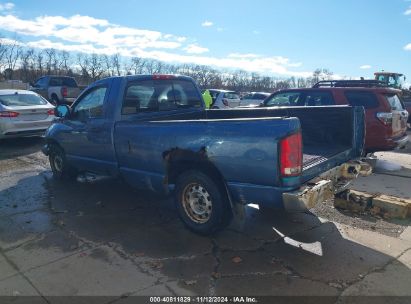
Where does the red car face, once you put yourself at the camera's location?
facing away from the viewer and to the left of the viewer

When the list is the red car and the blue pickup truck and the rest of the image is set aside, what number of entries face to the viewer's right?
0

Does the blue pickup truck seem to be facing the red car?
no

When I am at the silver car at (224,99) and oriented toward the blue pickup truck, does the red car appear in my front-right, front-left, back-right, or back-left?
front-left

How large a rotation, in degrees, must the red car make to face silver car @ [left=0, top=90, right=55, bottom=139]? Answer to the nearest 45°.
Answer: approximately 45° to its left

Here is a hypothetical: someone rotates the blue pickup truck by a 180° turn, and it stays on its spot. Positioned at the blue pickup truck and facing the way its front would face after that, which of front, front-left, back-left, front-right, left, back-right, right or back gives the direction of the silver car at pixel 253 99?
back-left

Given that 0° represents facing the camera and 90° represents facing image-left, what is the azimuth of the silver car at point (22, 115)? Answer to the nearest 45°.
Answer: approximately 135°

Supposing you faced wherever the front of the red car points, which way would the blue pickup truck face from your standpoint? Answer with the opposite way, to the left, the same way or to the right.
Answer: the same way

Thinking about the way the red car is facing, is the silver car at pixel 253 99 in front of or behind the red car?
in front

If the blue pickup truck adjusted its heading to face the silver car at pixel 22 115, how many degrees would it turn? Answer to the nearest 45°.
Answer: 0° — it already faces it

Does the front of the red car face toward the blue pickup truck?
no

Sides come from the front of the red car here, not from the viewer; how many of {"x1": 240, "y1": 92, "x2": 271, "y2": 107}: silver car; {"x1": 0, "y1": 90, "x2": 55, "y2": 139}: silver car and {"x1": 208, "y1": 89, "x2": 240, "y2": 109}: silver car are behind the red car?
0

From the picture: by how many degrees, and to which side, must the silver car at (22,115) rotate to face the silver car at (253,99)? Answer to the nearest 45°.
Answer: approximately 90° to its right

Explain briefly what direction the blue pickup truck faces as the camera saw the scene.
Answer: facing away from the viewer and to the left of the viewer

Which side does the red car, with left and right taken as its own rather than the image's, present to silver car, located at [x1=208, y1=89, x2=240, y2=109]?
front

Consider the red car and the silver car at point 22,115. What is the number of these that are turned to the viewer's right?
0

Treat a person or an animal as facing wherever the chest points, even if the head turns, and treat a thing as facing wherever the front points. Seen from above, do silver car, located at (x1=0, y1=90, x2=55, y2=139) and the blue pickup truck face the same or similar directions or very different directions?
same or similar directions
